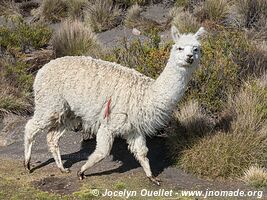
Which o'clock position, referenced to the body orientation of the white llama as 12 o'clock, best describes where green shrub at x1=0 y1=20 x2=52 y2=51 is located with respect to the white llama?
The green shrub is roughly at 8 o'clock from the white llama.

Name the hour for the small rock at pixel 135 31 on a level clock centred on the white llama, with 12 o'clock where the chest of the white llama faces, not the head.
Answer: The small rock is roughly at 9 o'clock from the white llama.

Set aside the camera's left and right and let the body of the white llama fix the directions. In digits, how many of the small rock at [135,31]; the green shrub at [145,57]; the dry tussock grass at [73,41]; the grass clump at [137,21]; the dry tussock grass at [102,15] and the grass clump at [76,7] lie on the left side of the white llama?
6

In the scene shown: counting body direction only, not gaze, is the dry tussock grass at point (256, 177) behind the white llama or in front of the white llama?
in front

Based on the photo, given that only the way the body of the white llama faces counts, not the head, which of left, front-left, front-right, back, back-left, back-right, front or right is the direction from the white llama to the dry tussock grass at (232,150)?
front

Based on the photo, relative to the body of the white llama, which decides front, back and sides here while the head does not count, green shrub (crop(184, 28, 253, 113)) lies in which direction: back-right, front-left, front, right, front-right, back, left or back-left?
front-left

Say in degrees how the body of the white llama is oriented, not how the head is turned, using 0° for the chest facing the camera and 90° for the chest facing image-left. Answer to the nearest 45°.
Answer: approximately 270°

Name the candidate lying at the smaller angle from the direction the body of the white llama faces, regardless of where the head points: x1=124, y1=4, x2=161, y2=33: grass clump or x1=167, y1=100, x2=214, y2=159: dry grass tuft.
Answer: the dry grass tuft

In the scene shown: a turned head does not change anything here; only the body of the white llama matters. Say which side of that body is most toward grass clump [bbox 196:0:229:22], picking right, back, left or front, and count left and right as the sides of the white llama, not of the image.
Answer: left

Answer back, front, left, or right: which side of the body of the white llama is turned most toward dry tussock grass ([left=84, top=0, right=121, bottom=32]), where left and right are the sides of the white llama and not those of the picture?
left

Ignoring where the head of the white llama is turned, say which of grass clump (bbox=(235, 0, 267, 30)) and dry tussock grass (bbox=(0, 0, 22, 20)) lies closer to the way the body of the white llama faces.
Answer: the grass clump

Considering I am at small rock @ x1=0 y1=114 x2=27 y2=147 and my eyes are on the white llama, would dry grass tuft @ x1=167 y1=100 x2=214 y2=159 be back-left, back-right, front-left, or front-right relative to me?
front-left

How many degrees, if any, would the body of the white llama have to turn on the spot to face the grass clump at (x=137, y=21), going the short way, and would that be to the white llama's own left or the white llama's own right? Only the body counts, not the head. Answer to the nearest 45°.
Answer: approximately 90° to the white llama's own left

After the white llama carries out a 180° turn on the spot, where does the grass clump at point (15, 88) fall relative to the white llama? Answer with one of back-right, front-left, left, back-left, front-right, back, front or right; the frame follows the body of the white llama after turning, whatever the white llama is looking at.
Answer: front-right

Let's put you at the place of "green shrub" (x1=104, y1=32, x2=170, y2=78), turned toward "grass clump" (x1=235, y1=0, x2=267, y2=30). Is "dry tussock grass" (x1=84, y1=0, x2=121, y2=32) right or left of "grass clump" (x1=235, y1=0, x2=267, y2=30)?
left

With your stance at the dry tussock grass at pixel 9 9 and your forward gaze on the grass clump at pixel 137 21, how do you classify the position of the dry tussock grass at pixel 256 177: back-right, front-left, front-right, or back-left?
front-right
